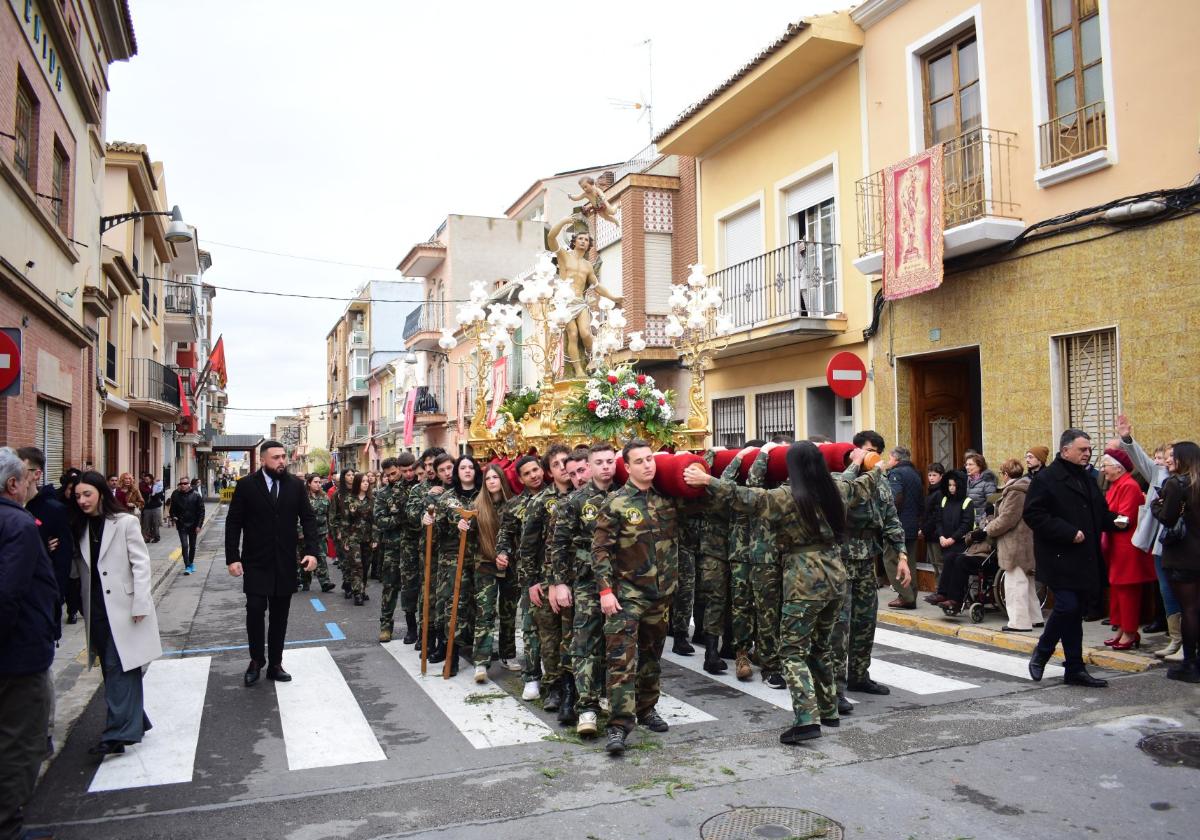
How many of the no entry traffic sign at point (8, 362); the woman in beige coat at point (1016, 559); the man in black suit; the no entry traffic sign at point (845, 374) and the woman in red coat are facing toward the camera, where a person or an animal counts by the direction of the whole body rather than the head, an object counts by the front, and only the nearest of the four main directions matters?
3

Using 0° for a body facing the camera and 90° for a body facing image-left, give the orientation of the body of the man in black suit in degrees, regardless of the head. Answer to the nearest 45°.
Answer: approximately 0°

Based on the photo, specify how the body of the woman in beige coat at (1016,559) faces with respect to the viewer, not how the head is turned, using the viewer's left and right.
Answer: facing to the left of the viewer

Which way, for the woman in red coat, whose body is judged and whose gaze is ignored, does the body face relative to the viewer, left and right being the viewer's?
facing to the left of the viewer

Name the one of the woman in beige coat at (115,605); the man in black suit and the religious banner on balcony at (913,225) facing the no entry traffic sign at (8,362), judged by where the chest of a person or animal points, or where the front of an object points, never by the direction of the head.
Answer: the religious banner on balcony

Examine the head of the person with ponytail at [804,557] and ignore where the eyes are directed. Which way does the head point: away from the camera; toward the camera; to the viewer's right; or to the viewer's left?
away from the camera

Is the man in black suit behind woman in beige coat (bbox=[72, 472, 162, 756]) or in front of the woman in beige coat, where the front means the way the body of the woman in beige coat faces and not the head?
behind

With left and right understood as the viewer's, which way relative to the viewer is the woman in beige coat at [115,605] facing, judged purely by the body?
facing the viewer and to the left of the viewer

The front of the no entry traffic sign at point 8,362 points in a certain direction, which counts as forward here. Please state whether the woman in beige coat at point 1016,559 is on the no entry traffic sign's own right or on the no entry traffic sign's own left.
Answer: on the no entry traffic sign's own left

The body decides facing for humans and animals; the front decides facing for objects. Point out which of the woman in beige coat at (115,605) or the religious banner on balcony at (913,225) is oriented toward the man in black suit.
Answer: the religious banner on balcony

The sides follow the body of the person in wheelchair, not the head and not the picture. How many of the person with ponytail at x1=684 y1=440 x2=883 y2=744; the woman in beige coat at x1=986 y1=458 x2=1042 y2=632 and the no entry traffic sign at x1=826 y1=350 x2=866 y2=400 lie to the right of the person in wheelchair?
1

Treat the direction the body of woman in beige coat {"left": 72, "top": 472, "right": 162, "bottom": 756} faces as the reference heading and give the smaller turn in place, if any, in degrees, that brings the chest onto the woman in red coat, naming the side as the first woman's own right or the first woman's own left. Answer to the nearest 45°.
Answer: approximately 135° to the first woman's own left

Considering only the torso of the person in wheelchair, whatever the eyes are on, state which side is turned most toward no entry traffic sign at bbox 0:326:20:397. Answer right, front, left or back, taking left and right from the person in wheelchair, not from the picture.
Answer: front

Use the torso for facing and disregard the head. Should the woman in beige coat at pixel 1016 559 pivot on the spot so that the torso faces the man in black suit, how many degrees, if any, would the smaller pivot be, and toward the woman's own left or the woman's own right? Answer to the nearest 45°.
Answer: approximately 45° to the woman's own left

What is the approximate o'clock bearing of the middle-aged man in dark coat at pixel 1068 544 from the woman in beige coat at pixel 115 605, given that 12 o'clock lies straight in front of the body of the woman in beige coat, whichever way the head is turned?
The middle-aged man in dark coat is roughly at 8 o'clock from the woman in beige coat.
